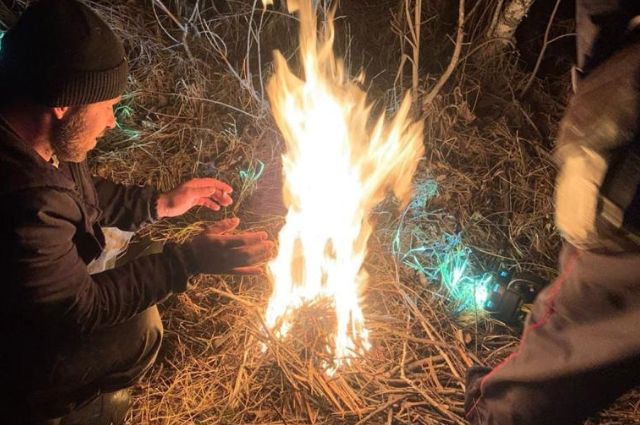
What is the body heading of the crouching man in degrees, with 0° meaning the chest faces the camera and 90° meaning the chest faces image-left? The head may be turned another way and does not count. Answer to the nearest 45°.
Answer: approximately 270°

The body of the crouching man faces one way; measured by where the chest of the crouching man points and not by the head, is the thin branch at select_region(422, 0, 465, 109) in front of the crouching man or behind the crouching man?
in front

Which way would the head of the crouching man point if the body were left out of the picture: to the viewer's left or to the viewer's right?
to the viewer's right
